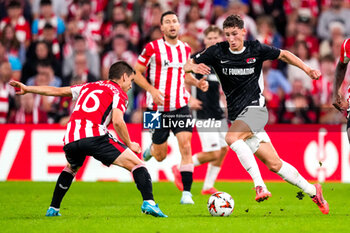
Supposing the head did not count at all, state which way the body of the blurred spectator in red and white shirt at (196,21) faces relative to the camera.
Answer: toward the camera

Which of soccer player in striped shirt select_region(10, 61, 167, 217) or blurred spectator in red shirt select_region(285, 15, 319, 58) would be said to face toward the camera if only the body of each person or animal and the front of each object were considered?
the blurred spectator in red shirt

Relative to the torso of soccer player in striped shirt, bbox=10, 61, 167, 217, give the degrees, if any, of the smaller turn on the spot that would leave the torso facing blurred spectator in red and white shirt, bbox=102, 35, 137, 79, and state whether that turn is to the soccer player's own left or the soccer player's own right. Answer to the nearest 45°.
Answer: approximately 45° to the soccer player's own left

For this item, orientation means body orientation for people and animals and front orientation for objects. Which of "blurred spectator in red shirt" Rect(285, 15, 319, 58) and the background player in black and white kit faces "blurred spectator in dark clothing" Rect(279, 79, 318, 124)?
"blurred spectator in red shirt" Rect(285, 15, 319, 58)

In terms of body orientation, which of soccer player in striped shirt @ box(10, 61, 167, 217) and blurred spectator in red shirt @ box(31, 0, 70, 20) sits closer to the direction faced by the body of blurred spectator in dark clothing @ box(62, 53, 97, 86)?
the soccer player in striped shirt

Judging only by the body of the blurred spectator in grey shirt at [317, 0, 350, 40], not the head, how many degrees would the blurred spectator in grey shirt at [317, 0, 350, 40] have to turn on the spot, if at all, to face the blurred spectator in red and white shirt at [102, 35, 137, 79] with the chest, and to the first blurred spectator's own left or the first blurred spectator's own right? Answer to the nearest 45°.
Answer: approximately 45° to the first blurred spectator's own right

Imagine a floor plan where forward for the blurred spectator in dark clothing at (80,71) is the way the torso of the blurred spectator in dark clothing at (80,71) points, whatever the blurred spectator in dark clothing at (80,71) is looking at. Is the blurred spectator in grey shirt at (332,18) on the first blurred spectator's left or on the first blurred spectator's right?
on the first blurred spectator's left

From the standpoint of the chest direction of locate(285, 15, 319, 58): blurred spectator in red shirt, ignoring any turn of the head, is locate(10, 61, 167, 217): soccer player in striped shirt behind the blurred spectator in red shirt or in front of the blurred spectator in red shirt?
in front

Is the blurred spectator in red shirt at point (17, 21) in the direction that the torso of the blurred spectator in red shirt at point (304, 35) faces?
no

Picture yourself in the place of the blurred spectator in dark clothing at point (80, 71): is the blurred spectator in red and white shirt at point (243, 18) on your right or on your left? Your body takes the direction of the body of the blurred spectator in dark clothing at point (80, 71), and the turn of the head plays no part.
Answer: on your left

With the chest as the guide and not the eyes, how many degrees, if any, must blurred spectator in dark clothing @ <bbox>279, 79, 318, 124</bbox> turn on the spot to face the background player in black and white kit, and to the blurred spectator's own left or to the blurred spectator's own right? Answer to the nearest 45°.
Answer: approximately 45° to the blurred spectator's own right

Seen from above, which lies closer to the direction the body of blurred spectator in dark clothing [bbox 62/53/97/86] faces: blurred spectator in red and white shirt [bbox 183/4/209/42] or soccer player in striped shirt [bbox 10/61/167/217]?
the soccer player in striped shirt

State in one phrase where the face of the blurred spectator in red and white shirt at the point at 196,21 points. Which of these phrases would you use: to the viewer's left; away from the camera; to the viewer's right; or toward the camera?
toward the camera

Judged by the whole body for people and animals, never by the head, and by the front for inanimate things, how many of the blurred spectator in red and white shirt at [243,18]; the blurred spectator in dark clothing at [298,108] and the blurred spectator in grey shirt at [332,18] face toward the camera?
3

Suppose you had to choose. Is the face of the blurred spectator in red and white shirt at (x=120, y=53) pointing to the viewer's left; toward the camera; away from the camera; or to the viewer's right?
toward the camera
